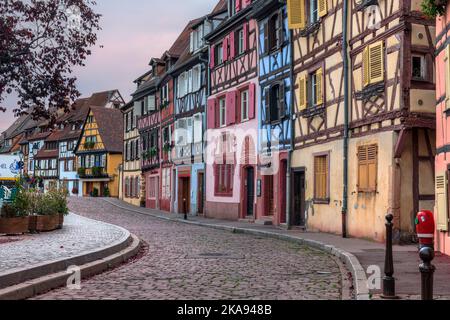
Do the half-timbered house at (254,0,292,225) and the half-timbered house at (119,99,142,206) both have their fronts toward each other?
no

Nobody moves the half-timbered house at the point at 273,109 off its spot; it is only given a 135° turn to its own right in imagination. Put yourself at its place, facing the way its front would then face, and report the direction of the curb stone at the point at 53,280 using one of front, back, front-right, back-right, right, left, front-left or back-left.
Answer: back

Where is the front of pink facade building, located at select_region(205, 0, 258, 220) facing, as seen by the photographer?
facing the viewer and to the left of the viewer

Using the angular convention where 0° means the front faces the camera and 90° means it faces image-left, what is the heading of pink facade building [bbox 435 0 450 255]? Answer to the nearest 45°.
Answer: approximately 45°

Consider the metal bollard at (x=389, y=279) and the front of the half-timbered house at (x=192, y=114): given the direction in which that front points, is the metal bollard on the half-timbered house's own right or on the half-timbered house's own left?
on the half-timbered house's own left

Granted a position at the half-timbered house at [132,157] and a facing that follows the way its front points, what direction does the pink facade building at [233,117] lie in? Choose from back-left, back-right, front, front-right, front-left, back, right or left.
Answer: front-left

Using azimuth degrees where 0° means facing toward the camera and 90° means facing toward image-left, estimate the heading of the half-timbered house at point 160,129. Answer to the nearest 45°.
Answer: approximately 45°

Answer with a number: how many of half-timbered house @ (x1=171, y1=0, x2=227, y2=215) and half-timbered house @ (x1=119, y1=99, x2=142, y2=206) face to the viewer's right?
0

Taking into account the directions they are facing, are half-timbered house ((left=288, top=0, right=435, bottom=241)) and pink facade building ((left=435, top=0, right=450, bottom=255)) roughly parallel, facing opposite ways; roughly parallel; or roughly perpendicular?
roughly parallel

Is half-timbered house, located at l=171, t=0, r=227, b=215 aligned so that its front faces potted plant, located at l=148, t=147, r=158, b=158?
no

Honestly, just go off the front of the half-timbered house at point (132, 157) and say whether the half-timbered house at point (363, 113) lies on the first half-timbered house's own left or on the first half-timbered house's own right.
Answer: on the first half-timbered house's own left

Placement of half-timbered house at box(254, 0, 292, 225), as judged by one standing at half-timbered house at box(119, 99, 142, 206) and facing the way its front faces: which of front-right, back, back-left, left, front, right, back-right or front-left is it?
front-left

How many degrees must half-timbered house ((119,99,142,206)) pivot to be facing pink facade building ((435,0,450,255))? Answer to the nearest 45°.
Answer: approximately 45° to its left

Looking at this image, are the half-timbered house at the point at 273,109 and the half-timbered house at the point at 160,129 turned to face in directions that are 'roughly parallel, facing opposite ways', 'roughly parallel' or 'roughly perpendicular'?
roughly parallel

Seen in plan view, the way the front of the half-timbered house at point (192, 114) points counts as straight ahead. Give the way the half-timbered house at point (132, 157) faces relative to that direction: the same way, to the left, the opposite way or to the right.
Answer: the same way

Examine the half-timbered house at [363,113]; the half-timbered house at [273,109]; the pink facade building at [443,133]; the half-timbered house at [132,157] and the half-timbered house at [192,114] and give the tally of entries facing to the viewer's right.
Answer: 0

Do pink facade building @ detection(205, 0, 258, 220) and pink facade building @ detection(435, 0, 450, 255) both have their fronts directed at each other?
no
